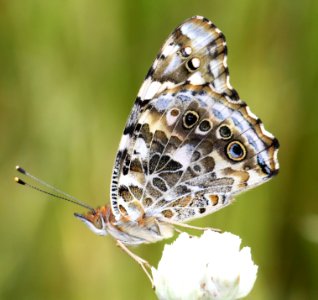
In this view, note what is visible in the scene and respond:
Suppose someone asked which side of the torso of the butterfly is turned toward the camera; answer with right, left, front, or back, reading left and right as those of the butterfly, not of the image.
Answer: left
